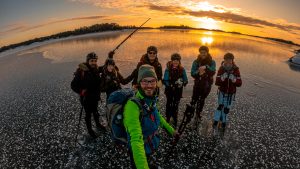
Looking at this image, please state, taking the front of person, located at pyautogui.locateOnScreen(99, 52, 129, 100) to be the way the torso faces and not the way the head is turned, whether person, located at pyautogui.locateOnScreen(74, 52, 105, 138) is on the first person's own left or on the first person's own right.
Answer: on the first person's own right

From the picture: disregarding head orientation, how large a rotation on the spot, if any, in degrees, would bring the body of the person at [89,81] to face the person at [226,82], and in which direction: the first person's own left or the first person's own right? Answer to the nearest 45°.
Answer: approximately 45° to the first person's own left

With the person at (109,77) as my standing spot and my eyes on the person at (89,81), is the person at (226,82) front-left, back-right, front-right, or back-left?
back-left

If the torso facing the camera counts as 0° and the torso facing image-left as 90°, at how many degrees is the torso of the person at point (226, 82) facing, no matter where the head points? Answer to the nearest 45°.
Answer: approximately 0°

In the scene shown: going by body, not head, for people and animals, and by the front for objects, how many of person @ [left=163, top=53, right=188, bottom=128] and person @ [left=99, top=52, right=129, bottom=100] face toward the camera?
2

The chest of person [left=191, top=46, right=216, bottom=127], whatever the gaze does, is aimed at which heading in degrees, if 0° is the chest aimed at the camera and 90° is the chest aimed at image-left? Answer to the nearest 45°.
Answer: approximately 0°

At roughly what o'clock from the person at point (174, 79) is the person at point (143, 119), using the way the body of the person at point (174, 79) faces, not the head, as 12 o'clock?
the person at point (143, 119) is roughly at 12 o'clock from the person at point (174, 79).

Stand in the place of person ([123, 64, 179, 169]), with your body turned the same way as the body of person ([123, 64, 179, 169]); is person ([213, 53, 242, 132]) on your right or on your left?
on your left

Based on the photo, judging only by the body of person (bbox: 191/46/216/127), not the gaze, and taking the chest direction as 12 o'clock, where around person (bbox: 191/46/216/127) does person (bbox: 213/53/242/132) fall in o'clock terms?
person (bbox: 213/53/242/132) is roughly at 10 o'clock from person (bbox: 191/46/216/127).
